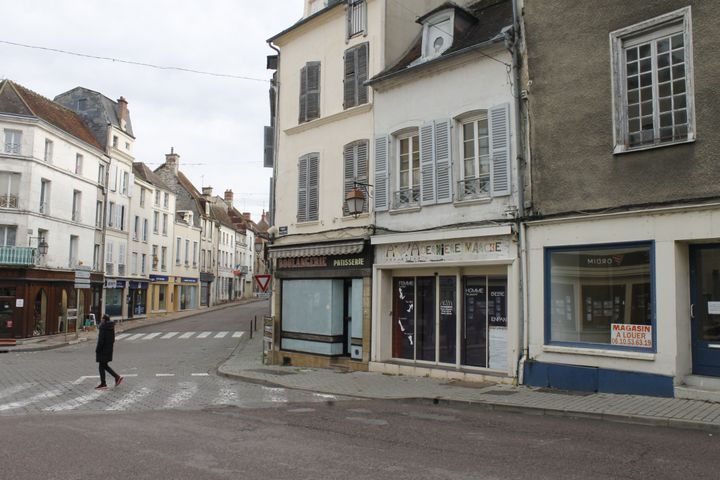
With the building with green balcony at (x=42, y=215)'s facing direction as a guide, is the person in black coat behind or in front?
in front

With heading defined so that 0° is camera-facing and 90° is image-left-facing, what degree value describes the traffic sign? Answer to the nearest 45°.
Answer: approximately 0°

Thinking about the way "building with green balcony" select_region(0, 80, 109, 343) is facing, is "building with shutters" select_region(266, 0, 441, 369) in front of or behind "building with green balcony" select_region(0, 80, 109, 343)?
in front

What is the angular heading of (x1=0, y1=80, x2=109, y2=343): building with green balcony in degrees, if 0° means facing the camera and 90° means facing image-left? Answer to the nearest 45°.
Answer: approximately 315°

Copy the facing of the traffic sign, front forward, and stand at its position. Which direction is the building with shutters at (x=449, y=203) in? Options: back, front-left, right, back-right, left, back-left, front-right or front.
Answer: front-left

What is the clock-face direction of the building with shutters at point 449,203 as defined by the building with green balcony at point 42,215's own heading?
the building with shutters at point 449,203 is roughly at 1 o'clock from the building with green balcony at point 42,215.

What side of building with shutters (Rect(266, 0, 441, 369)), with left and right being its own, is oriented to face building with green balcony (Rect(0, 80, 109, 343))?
right

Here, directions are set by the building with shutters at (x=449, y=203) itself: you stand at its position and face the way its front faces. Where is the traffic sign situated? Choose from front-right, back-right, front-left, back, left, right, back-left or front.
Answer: right

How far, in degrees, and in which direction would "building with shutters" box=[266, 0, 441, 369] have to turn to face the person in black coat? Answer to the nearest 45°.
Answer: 0° — it already faces them

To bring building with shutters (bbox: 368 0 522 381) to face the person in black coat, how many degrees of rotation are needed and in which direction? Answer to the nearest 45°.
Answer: approximately 45° to its right

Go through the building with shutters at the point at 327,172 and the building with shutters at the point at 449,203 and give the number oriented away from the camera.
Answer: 0

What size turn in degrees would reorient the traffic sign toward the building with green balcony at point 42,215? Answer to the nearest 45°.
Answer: approximately 135° to its right

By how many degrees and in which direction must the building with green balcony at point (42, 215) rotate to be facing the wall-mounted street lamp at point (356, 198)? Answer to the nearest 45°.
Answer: approximately 45° to its right

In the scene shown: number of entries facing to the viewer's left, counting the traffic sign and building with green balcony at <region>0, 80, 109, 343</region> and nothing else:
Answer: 0

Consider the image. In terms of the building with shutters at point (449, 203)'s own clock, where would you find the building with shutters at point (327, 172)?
the building with shutters at point (327, 172) is roughly at 3 o'clock from the building with shutters at point (449, 203).
